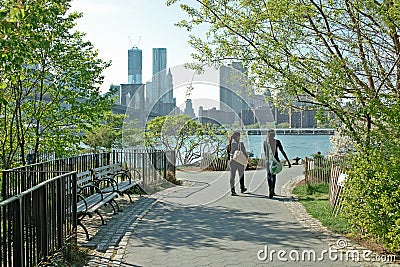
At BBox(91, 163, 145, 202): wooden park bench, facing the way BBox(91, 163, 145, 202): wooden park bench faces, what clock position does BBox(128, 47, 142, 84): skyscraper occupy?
The skyscraper is roughly at 8 o'clock from the wooden park bench.

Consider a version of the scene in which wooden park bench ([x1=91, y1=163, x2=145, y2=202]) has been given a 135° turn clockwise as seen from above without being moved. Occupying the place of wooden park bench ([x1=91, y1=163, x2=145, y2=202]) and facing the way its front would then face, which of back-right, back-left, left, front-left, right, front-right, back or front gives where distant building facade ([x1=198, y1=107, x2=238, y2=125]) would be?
back-right

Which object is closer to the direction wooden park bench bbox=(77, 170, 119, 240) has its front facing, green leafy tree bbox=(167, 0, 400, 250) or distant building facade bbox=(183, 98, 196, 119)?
the green leafy tree

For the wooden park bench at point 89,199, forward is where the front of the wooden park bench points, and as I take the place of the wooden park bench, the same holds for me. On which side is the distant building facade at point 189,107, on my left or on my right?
on my left

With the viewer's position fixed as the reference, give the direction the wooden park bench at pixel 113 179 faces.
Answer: facing the viewer and to the right of the viewer

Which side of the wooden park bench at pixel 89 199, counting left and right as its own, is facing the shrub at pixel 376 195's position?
front

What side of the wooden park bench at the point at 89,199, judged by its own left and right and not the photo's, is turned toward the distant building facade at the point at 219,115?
left

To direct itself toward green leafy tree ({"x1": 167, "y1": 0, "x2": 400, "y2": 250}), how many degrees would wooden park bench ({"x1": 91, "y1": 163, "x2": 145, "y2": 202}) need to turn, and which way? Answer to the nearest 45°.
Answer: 0° — it already faces it

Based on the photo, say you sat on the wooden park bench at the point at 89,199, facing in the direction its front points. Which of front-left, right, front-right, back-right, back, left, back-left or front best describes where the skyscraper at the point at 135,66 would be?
back-left

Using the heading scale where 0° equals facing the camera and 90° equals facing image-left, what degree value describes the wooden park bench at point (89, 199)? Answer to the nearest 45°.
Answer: approximately 315°

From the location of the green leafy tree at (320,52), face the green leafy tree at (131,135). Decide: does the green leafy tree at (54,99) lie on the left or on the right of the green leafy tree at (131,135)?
left

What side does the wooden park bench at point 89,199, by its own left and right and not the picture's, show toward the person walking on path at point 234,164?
left

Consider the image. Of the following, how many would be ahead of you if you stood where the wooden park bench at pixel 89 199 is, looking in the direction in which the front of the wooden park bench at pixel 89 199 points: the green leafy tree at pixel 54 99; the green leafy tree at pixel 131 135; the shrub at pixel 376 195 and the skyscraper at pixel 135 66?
1
